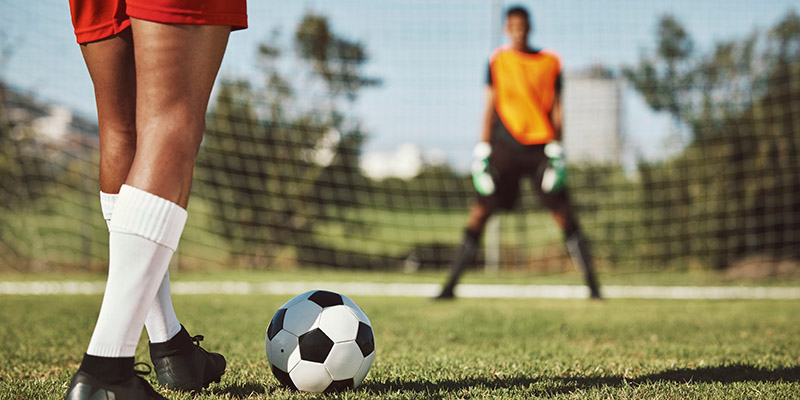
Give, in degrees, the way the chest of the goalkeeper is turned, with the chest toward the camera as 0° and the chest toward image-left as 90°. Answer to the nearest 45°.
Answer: approximately 0°

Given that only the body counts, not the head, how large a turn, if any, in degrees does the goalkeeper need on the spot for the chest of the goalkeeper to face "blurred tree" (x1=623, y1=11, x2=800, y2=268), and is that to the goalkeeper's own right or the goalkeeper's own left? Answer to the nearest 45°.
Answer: approximately 135° to the goalkeeper's own left

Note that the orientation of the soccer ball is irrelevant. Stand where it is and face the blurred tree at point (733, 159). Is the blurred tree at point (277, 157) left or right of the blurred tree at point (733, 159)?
left

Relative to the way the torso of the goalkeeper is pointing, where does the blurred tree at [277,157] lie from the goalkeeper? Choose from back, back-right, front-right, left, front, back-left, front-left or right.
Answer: back-right

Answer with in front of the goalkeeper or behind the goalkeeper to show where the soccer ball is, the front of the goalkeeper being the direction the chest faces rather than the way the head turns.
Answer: in front

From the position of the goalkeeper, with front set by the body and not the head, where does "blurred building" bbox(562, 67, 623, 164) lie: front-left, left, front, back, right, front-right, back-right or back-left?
back

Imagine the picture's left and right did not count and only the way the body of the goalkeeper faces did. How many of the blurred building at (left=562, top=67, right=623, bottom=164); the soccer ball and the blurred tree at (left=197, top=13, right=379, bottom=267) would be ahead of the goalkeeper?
1
